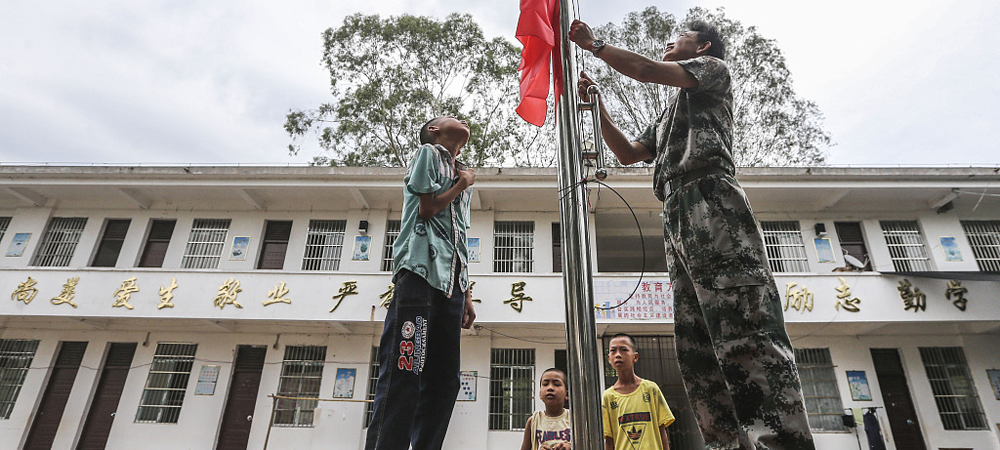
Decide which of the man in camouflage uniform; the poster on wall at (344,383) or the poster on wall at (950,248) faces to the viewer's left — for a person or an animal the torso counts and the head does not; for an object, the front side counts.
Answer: the man in camouflage uniform

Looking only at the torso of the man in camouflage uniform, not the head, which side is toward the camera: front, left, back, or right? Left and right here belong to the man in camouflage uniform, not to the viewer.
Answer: left

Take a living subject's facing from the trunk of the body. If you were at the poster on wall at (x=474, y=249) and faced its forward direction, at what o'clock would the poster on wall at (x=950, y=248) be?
the poster on wall at (x=950, y=248) is roughly at 9 o'clock from the poster on wall at (x=474, y=249).

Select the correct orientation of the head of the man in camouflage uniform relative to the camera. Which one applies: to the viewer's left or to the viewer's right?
to the viewer's left

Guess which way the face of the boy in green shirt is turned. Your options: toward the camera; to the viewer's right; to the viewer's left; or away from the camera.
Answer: to the viewer's right

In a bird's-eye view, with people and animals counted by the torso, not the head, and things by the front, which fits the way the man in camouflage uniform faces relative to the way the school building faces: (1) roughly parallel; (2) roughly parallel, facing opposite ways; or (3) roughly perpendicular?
roughly perpendicular

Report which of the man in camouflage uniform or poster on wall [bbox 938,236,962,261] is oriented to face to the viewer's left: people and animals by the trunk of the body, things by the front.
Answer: the man in camouflage uniform

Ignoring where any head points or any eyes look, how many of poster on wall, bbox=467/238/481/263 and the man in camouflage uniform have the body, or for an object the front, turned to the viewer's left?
1

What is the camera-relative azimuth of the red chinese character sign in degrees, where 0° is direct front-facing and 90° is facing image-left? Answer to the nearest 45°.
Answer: approximately 0°
